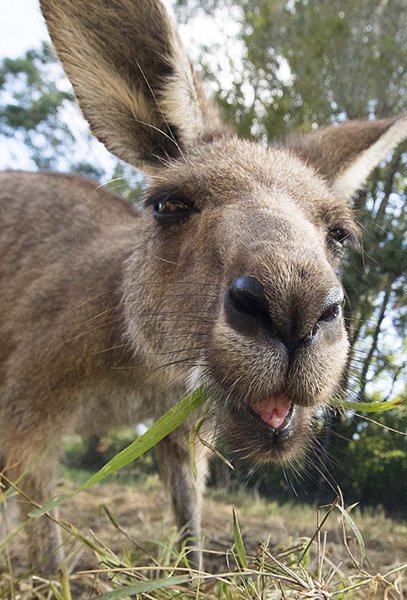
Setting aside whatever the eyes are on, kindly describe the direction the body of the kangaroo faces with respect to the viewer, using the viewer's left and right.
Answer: facing the viewer and to the right of the viewer

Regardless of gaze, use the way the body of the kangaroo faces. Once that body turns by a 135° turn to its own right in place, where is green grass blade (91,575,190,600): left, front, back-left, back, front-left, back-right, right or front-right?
left
